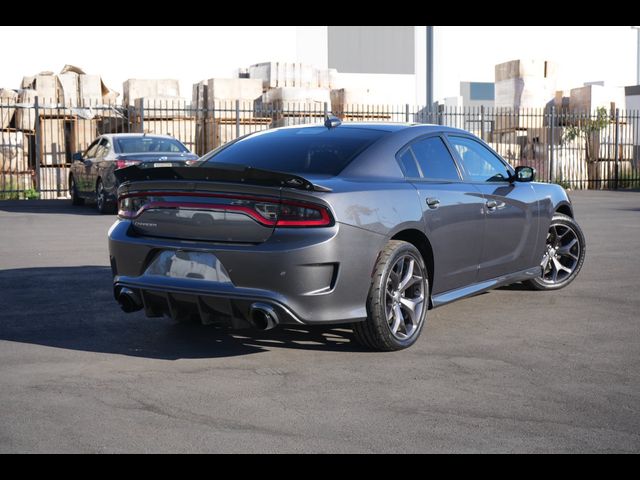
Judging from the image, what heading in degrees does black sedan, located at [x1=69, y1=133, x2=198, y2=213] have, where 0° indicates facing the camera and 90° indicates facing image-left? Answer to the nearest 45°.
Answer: approximately 135°

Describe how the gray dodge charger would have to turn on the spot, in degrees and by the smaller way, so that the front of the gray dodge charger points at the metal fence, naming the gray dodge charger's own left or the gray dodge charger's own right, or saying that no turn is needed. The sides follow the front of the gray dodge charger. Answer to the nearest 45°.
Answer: approximately 45° to the gray dodge charger's own left

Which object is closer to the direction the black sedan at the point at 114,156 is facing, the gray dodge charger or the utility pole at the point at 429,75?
the utility pole

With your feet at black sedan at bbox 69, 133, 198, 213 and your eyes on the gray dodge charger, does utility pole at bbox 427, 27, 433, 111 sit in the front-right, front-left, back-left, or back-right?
back-left

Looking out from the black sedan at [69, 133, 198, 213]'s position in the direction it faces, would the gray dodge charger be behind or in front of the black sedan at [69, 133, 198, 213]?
behind

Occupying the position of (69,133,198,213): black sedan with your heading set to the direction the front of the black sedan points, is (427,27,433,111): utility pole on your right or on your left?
on your right

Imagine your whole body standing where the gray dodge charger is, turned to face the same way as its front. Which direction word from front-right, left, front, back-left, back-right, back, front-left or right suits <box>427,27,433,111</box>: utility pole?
front-left

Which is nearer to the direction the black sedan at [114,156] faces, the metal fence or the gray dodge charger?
the metal fence

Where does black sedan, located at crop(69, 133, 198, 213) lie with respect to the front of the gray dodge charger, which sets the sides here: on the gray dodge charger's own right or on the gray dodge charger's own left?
on the gray dodge charger's own left

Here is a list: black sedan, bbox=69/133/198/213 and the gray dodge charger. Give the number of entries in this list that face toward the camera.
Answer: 0

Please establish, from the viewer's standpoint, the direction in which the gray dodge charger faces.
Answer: facing away from the viewer and to the right of the viewer
